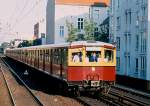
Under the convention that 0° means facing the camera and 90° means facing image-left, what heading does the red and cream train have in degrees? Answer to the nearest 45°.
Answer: approximately 315°
